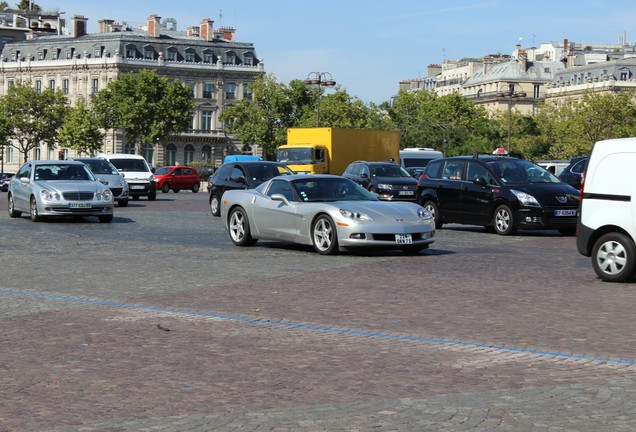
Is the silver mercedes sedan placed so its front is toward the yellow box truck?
no

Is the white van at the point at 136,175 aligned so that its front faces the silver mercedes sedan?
no

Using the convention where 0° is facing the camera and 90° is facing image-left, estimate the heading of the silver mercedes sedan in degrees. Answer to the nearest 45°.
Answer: approximately 315°

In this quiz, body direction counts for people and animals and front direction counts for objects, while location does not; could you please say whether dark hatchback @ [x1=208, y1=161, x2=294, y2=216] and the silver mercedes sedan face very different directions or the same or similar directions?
same or similar directions

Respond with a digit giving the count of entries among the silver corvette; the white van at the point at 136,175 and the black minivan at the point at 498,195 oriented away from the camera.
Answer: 0

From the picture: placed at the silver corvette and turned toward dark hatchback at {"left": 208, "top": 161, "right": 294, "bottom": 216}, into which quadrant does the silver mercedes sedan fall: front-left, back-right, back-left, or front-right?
front-left

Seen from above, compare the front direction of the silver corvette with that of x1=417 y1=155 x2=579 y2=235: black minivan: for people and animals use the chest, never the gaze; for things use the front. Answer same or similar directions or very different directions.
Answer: same or similar directions

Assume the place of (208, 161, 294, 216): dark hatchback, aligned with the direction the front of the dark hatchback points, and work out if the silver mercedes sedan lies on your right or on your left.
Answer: on your right

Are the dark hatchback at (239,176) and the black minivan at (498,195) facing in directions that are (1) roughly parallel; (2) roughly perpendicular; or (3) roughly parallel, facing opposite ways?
roughly parallel

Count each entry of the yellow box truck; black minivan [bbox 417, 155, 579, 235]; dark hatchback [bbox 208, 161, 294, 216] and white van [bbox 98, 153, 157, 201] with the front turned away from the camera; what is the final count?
0

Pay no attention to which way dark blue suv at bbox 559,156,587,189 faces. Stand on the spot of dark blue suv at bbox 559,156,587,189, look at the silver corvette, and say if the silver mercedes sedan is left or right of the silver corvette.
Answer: right

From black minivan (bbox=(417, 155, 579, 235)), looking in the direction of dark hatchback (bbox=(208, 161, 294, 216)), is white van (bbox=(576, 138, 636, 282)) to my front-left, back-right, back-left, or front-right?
back-left

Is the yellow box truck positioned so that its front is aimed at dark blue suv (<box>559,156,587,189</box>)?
no
